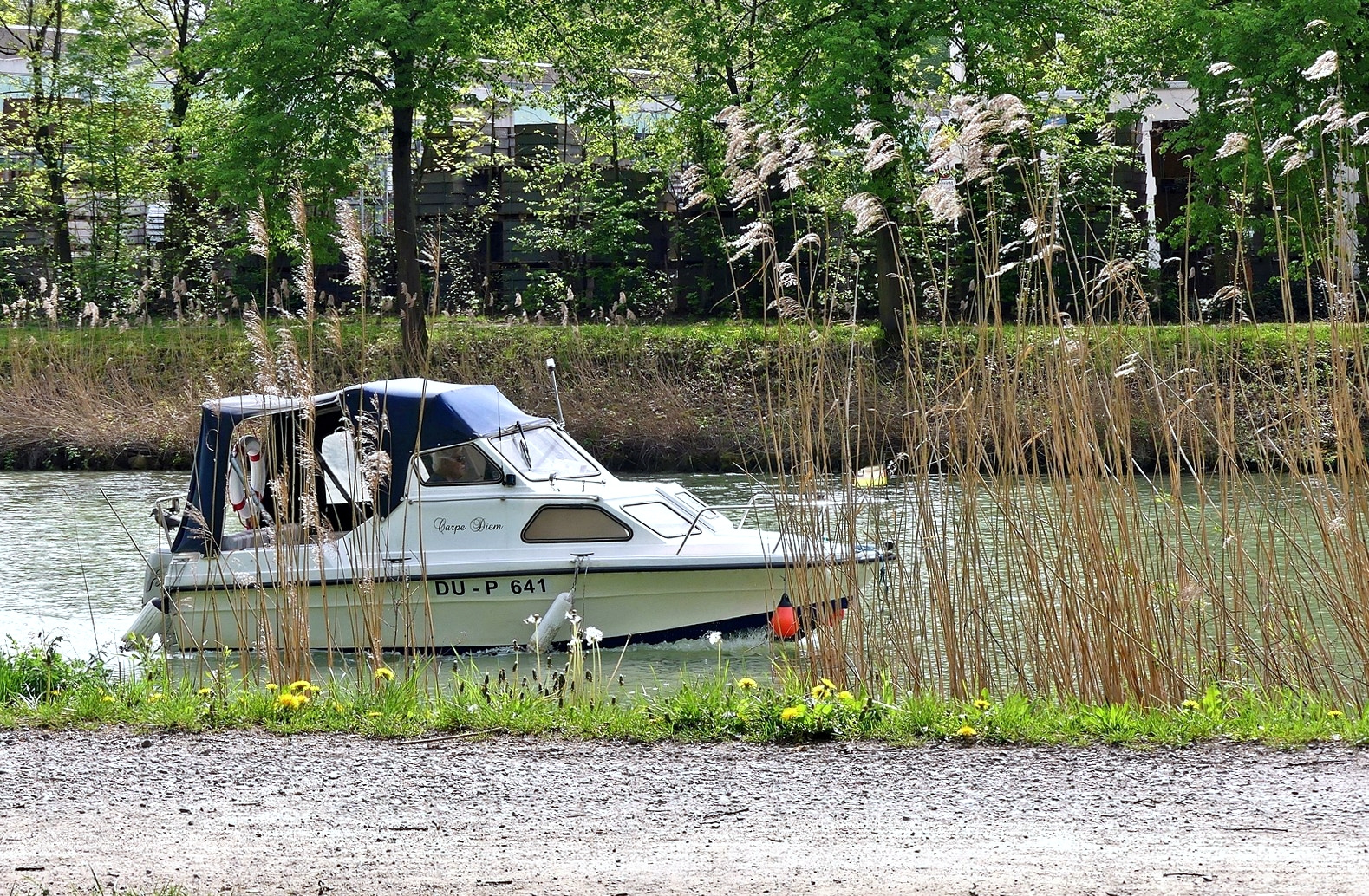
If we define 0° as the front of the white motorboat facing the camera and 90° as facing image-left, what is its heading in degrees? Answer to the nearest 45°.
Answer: approximately 270°

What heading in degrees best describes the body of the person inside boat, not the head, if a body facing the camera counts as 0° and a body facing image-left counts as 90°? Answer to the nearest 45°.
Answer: approximately 270°
